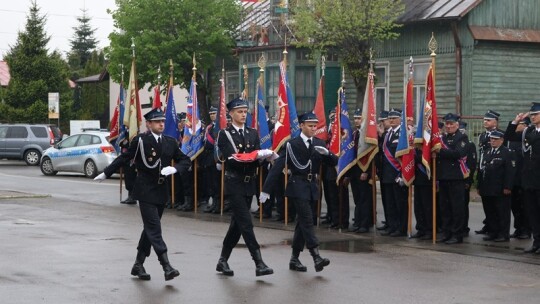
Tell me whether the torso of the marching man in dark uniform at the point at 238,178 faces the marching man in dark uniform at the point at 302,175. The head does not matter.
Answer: no

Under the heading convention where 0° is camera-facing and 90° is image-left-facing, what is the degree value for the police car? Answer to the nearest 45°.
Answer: approximately 135°

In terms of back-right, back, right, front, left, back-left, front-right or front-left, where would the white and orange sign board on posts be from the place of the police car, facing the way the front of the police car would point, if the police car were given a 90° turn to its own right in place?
front-left

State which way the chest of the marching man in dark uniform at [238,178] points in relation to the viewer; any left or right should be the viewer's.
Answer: facing the viewer and to the right of the viewer

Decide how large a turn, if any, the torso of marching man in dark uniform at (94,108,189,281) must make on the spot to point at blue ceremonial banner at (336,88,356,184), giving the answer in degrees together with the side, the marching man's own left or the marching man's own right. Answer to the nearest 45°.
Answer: approximately 90° to the marching man's own left

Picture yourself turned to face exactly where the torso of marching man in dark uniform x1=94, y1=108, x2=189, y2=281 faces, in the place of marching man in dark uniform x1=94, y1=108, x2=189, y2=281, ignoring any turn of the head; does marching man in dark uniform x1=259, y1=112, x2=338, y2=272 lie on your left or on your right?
on your left

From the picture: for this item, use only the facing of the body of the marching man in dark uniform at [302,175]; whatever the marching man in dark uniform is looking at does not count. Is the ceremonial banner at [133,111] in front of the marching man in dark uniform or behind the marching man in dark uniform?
behind

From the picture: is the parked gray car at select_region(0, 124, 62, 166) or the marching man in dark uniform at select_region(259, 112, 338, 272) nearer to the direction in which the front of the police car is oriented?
the parked gray car

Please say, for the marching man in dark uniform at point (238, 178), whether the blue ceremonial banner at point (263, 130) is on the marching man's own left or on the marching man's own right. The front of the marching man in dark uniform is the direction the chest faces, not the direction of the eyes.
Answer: on the marching man's own left

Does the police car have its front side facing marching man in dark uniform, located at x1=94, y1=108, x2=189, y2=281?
no

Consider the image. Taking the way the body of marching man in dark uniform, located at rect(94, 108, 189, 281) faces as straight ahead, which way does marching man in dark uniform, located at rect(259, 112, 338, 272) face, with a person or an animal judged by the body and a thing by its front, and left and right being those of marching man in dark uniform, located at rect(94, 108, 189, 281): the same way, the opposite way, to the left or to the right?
the same way
